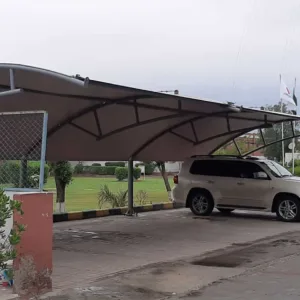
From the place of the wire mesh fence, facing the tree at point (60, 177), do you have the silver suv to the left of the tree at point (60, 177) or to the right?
right

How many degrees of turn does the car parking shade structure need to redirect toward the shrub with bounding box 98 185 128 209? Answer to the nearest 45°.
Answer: approximately 135° to its left

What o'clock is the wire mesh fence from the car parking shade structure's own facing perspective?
The wire mesh fence is roughly at 2 o'clock from the car parking shade structure.

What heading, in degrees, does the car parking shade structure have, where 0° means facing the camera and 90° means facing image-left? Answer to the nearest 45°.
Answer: approximately 315°

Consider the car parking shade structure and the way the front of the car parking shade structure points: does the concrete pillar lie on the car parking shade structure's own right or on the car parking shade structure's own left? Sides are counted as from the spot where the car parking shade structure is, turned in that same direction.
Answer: on the car parking shade structure's own right

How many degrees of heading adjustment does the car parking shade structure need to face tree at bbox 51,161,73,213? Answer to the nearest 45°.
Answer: approximately 180°

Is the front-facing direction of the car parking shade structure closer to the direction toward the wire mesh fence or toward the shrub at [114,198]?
the wire mesh fence

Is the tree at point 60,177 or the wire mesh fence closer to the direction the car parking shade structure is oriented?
the wire mesh fence
